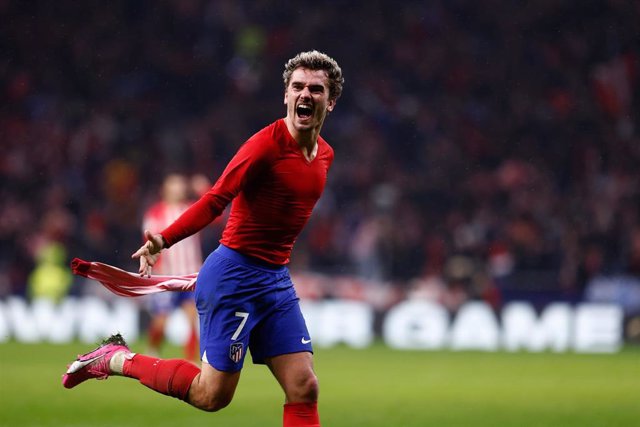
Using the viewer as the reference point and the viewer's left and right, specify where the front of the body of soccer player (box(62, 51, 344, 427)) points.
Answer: facing the viewer and to the right of the viewer

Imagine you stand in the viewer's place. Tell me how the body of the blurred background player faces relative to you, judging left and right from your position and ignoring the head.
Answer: facing the viewer
